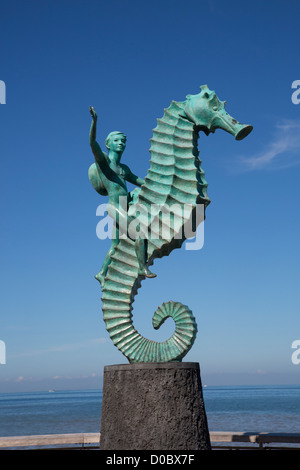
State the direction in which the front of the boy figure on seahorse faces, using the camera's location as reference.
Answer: facing the viewer and to the right of the viewer
